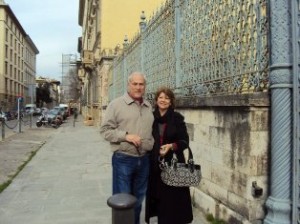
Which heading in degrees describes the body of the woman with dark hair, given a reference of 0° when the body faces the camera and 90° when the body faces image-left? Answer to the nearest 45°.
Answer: approximately 45°

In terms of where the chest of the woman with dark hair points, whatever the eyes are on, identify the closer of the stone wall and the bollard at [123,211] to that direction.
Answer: the bollard

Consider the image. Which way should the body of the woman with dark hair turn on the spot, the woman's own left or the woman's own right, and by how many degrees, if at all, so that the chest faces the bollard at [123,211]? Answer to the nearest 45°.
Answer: approximately 45° to the woman's own left
